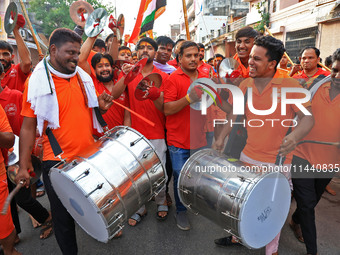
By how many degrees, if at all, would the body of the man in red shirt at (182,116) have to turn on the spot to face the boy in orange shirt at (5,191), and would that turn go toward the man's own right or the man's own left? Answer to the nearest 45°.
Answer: approximately 90° to the man's own right

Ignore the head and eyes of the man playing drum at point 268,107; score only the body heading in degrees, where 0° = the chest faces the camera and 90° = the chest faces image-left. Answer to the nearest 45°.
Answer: approximately 45°

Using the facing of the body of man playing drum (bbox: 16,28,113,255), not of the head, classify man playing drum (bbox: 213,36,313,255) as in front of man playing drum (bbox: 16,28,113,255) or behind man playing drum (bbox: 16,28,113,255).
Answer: in front

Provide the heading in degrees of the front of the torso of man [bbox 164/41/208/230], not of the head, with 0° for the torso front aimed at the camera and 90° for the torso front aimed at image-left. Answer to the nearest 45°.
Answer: approximately 315°

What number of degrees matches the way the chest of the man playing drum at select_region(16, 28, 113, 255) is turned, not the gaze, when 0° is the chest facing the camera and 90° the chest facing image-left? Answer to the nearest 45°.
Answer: approximately 315°
